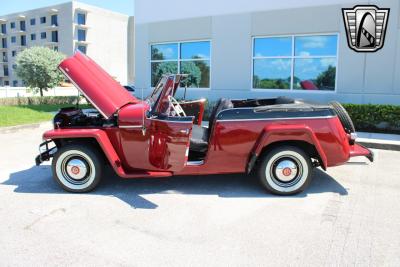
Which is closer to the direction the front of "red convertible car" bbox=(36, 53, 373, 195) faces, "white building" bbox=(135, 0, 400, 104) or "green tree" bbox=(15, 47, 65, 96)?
the green tree

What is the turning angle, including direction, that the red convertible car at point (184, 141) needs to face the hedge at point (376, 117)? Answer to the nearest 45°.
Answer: approximately 135° to its right

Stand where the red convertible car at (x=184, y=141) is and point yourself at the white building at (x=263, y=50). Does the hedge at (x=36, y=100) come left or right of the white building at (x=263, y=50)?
left

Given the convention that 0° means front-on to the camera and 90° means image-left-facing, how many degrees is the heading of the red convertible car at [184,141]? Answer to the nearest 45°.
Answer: approximately 90°

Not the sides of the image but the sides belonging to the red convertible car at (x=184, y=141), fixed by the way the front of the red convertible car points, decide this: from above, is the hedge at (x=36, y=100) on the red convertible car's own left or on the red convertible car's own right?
on the red convertible car's own right

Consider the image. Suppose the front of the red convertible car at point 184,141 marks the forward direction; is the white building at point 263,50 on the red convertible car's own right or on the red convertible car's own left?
on the red convertible car's own right

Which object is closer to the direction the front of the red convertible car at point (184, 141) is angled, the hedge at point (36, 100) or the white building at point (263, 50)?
the hedge

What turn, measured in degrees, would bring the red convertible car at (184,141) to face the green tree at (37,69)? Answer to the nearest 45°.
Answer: approximately 45° to its right
